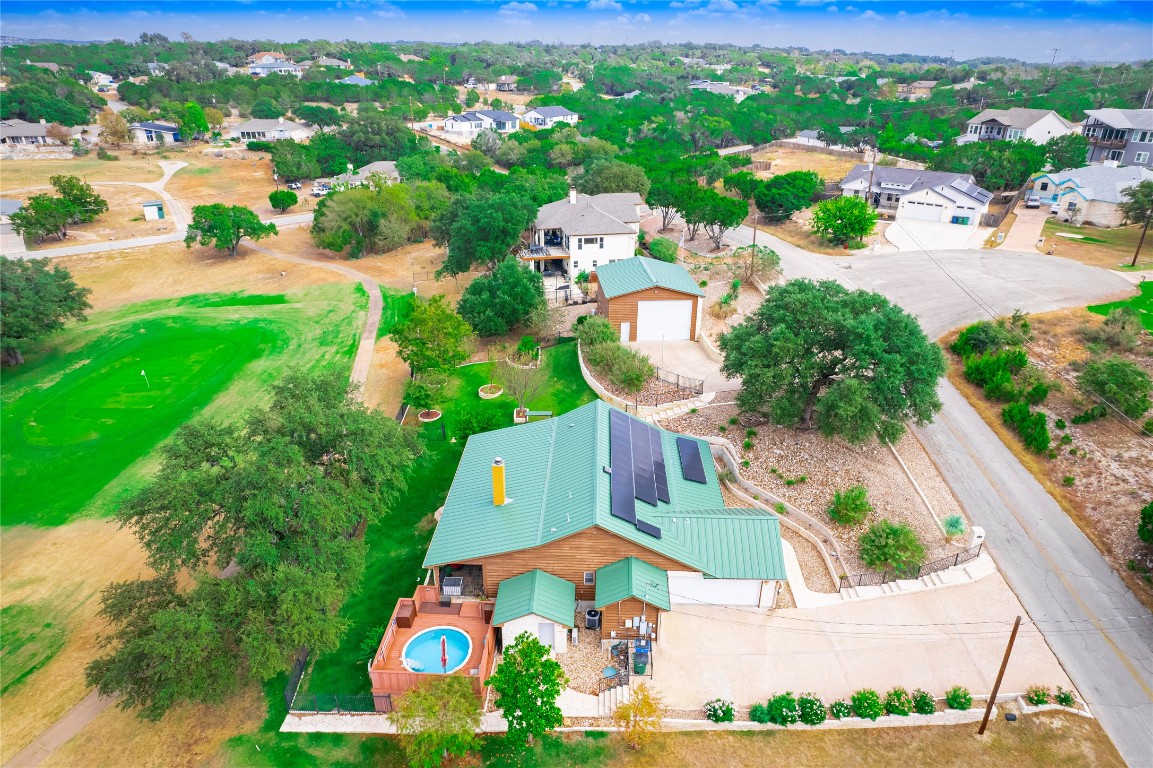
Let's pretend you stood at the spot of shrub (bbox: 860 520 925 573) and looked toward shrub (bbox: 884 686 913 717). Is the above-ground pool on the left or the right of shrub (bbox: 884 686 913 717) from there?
right

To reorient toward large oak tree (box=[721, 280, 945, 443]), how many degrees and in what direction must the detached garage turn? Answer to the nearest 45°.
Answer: approximately 45° to its left

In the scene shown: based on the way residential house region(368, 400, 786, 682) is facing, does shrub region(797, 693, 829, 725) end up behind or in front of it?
in front

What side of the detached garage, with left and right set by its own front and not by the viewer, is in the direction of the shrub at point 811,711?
front

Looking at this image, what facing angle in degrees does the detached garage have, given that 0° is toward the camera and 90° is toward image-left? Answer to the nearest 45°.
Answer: approximately 0°

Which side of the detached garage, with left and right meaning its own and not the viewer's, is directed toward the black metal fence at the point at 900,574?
front
